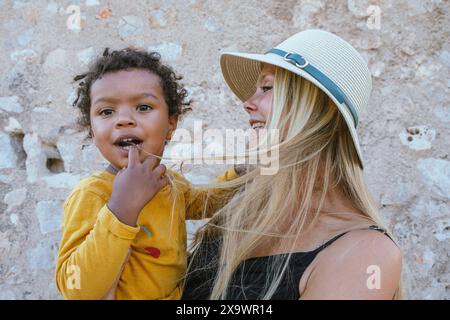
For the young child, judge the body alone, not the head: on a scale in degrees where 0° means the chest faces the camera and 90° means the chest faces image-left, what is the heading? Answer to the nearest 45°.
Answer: approximately 315°

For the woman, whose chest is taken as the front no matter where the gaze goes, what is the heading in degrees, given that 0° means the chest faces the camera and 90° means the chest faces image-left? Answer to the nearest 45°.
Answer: approximately 45°

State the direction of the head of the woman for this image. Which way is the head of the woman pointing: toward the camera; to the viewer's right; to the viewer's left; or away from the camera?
to the viewer's left
